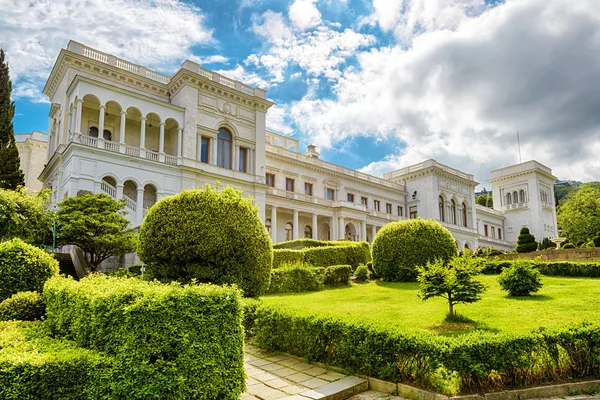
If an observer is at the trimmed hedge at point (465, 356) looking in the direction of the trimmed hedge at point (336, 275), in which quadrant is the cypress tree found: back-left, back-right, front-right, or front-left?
front-left

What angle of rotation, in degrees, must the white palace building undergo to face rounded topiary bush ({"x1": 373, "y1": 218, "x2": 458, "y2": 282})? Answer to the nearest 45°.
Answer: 0° — it already faces it

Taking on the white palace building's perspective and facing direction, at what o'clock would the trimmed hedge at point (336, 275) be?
The trimmed hedge is roughly at 12 o'clock from the white palace building.

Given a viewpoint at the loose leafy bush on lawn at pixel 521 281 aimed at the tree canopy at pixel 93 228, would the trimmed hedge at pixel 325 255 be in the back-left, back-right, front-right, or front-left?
front-right

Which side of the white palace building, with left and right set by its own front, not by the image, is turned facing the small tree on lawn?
front

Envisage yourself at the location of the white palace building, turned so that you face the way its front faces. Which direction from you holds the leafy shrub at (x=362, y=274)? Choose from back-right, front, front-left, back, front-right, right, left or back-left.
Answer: front

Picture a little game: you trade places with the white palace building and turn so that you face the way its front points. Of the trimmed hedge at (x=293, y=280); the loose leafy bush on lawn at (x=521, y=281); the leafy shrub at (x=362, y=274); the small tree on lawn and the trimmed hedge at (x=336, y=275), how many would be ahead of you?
5

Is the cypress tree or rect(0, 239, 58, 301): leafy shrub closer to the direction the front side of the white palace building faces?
the leafy shrub

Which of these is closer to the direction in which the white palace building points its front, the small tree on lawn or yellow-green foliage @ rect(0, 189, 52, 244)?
the small tree on lawn

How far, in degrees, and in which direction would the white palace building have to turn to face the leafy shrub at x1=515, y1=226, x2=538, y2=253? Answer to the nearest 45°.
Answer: approximately 45° to its left

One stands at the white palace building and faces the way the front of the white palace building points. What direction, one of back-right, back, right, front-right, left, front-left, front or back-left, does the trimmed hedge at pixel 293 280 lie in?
front

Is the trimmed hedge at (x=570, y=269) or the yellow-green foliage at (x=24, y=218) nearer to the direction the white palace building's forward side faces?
the trimmed hedge

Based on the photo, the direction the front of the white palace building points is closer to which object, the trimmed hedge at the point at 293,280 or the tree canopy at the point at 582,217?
the trimmed hedge

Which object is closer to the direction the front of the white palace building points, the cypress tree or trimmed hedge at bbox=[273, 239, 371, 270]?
the trimmed hedge

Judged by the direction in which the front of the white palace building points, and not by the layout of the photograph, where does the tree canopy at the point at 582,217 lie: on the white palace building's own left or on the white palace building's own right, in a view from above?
on the white palace building's own left

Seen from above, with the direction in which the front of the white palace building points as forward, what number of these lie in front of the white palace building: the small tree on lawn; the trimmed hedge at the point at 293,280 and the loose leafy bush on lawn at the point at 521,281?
3
